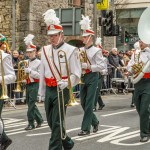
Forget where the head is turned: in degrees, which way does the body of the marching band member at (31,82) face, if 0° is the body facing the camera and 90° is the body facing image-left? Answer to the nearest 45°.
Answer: approximately 45°

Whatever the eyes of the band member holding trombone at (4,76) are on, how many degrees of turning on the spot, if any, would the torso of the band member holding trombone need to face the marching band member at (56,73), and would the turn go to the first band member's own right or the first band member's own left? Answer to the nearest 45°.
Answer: approximately 90° to the first band member's own left

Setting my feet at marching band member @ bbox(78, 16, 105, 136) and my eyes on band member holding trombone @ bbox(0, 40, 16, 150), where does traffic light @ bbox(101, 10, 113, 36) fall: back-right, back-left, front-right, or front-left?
back-right

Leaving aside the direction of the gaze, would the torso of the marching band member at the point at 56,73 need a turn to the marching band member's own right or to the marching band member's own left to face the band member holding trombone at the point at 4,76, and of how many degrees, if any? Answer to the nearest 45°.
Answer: approximately 90° to the marching band member's own right

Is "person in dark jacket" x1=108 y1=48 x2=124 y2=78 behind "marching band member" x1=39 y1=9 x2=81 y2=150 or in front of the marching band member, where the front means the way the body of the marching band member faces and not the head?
behind

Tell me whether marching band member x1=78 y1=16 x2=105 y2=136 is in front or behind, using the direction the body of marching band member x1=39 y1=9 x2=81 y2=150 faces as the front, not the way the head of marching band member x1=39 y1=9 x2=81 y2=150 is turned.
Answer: behind
